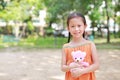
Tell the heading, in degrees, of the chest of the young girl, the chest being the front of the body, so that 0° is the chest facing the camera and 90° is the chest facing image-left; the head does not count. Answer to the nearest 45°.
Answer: approximately 0°
